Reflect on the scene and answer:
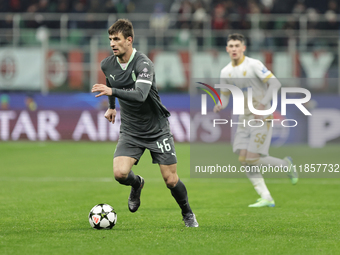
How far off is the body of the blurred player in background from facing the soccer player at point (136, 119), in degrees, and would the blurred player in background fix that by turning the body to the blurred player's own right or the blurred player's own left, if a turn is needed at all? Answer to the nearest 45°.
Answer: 0° — they already face them

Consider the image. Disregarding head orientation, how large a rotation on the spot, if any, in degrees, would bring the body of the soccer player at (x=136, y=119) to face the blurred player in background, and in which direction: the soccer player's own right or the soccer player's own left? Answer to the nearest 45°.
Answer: approximately 180°

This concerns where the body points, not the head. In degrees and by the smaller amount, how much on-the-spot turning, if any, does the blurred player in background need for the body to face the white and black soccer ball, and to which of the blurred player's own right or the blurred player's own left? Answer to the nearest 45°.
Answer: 0° — they already face it

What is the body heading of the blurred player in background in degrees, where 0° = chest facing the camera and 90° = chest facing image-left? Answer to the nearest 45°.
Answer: approximately 45°

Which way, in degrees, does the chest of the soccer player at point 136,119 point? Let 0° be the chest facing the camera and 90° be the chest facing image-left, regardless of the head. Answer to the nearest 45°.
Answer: approximately 45°

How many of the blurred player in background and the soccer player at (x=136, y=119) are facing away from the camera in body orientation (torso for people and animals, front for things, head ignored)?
0
